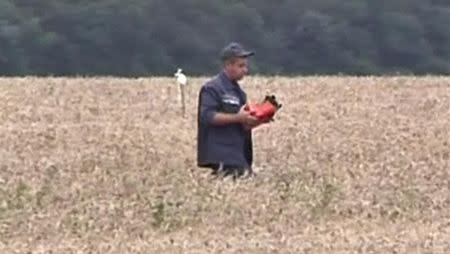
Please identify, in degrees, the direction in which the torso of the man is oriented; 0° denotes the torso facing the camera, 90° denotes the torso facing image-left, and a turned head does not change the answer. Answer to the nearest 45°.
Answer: approximately 315°
